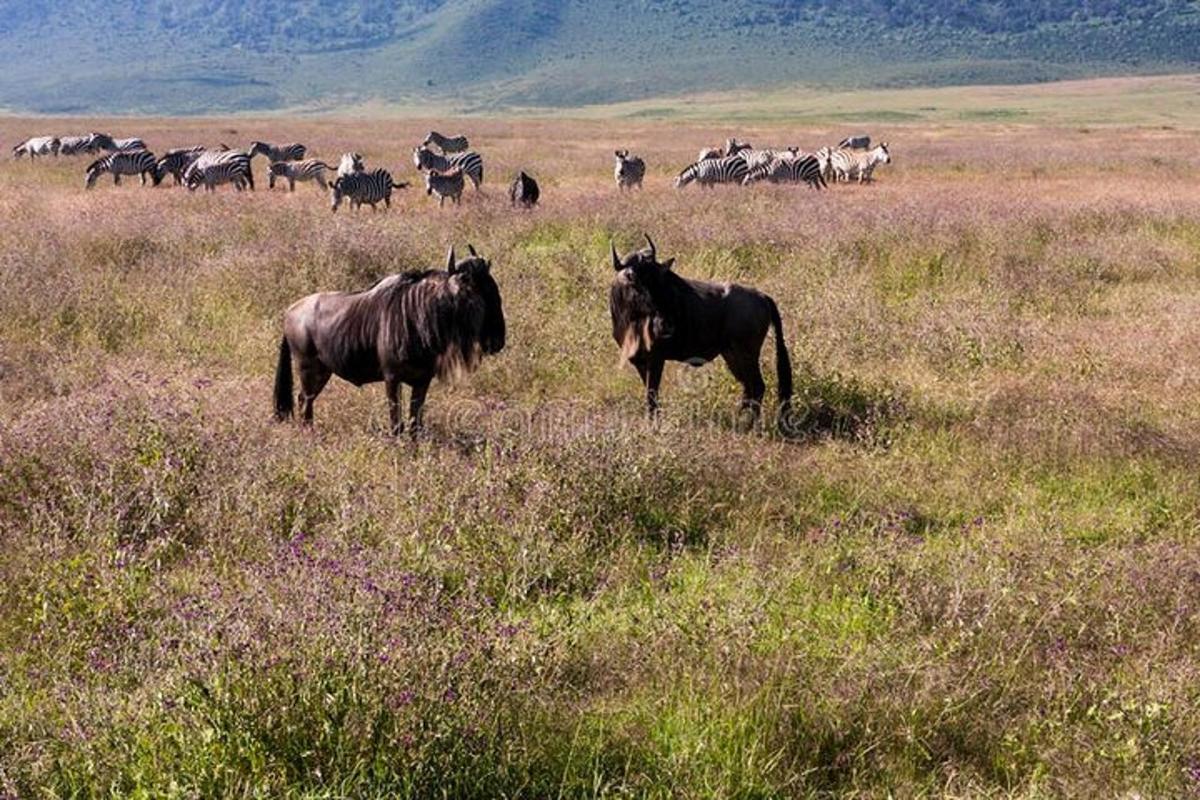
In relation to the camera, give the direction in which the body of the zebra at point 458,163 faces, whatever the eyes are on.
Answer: to the viewer's left

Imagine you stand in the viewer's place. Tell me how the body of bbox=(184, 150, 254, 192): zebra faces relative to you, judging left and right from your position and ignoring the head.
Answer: facing to the left of the viewer

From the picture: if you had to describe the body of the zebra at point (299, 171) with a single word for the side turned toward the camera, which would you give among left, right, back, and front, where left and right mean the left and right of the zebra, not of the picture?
left

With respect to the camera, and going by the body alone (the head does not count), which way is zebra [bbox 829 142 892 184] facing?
to the viewer's right

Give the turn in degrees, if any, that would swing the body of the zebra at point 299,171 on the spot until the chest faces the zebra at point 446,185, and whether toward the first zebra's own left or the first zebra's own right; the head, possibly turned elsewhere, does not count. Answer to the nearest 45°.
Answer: approximately 135° to the first zebra's own left

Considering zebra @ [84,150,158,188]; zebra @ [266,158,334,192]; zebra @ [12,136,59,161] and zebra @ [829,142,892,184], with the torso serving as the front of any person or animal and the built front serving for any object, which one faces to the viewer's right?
zebra @ [829,142,892,184]

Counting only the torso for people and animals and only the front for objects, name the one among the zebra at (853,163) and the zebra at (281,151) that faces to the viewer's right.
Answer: the zebra at (853,163)

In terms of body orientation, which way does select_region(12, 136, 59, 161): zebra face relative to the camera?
to the viewer's left

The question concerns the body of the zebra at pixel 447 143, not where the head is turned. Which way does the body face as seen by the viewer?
to the viewer's left

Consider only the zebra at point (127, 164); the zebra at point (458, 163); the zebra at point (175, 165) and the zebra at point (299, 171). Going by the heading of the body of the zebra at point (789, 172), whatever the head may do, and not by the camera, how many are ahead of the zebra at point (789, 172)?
4

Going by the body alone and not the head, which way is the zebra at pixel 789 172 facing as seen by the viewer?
to the viewer's left

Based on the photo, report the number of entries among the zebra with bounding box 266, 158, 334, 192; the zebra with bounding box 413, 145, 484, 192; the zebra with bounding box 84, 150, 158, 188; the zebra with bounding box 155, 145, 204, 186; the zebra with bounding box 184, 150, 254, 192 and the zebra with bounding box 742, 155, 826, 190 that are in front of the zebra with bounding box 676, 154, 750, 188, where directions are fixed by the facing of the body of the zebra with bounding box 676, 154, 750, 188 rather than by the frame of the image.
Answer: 5

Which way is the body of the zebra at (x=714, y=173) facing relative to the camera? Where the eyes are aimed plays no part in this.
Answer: to the viewer's left

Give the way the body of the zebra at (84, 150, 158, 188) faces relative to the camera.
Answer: to the viewer's left
